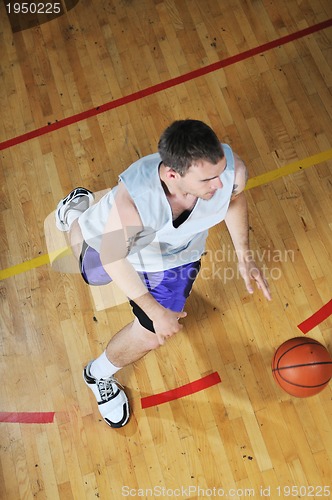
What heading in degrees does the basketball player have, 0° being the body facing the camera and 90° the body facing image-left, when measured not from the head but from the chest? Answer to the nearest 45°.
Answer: approximately 315°
